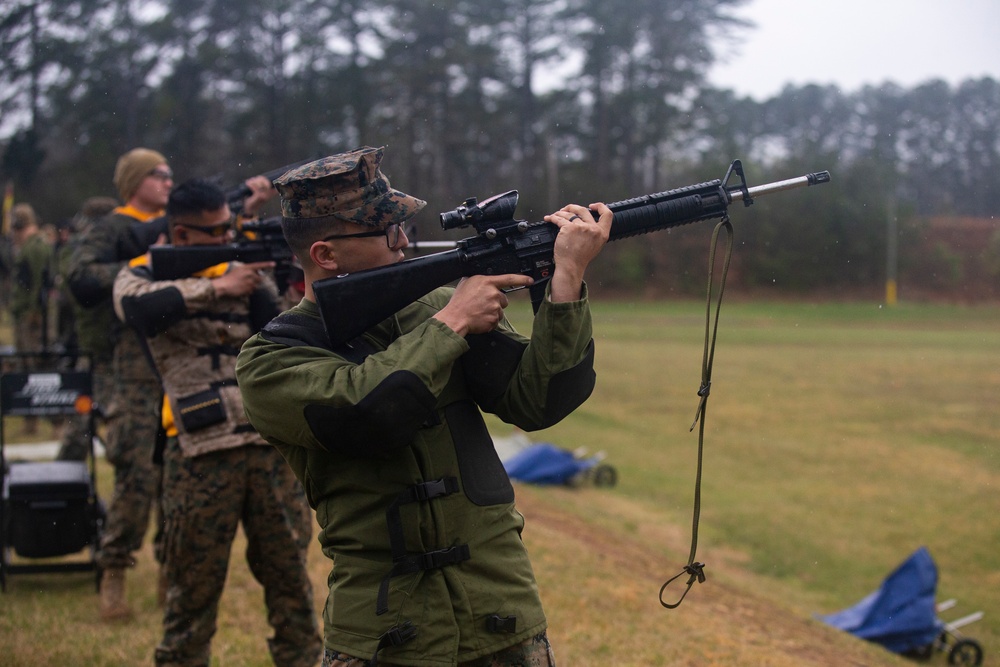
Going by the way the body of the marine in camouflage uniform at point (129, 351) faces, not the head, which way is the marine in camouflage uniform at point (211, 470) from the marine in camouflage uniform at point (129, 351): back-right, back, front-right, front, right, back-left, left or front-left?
right

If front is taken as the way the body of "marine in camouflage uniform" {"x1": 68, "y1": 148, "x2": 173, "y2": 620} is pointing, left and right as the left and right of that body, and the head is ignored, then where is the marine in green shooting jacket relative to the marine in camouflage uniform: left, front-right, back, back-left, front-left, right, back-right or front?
right

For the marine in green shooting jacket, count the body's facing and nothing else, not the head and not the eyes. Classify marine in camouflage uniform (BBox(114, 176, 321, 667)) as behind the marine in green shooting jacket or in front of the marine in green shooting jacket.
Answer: behind

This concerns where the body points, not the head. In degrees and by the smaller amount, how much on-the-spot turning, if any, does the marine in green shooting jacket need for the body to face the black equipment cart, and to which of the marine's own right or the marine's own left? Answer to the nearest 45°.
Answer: approximately 180°

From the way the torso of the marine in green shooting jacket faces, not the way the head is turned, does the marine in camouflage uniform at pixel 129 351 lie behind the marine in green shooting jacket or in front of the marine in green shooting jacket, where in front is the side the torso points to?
behind

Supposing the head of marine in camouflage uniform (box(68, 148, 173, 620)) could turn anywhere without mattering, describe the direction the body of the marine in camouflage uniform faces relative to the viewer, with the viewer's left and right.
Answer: facing to the right of the viewer

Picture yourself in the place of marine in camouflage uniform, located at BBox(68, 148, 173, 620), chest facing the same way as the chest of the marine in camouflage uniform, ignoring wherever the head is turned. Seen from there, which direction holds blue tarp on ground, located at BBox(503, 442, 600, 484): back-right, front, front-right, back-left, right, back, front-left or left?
front-left

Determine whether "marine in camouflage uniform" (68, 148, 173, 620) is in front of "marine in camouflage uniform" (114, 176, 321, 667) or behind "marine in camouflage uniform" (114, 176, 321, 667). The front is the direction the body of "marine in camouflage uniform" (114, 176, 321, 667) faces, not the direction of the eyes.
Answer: behind

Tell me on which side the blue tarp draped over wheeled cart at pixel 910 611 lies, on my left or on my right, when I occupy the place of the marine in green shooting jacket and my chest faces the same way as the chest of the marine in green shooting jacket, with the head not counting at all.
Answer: on my left

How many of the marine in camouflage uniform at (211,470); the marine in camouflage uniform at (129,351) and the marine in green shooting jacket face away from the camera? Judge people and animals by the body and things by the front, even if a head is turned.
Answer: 0

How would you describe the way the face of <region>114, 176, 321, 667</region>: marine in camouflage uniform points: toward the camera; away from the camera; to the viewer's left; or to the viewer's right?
to the viewer's right

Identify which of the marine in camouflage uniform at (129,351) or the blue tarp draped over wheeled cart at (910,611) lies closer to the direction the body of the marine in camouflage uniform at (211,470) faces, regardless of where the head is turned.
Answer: the blue tarp draped over wheeled cart

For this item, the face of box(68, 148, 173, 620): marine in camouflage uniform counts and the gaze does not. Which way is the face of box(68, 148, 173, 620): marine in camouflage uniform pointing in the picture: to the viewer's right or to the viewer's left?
to the viewer's right
